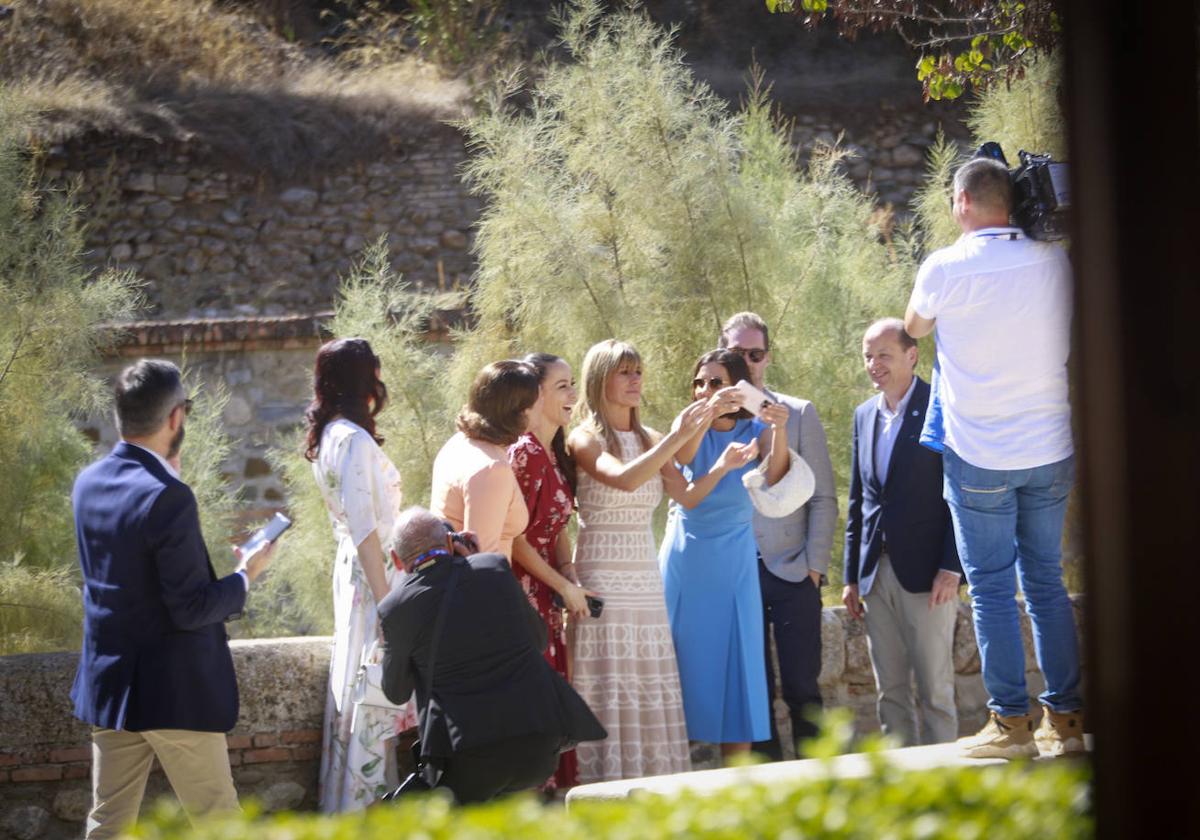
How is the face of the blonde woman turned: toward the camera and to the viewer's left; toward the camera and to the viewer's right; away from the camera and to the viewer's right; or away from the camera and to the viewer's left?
toward the camera and to the viewer's right

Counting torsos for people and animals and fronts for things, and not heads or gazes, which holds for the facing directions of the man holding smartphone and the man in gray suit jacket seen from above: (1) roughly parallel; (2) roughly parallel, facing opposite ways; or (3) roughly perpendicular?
roughly parallel, facing opposite ways

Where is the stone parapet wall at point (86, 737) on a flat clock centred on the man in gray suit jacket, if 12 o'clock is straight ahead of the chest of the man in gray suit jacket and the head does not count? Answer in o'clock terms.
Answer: The stone parapet wall is roughly at 1 o'clock from the man in gray suit jacket.

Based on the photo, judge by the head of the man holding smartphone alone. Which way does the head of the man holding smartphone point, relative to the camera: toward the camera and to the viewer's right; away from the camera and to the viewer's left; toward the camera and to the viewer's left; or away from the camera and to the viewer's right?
away from the camera and to the viewer's right

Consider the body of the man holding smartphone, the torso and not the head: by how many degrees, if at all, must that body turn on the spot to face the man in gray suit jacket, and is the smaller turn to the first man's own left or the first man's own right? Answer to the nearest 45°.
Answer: approximately 45° to the first man's own right

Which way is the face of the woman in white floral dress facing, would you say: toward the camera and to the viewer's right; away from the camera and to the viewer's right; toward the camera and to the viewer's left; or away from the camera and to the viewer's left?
away from the camera and to the viewer's right

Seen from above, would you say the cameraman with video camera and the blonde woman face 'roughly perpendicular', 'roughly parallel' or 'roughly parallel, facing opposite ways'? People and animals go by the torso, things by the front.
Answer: roughly parallel, facing opposite ways

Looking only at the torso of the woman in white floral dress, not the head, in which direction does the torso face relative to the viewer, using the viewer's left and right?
facing to the right of the viewer

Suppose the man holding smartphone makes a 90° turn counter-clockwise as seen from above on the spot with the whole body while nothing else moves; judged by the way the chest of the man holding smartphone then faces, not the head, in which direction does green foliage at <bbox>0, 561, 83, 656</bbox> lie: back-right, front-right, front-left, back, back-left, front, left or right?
front-right

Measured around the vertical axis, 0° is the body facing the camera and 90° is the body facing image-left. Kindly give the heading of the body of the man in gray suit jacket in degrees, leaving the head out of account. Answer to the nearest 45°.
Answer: approximately 45°

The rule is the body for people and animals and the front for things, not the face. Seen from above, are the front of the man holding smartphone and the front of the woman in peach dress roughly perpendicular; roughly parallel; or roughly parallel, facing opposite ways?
roughly parallel

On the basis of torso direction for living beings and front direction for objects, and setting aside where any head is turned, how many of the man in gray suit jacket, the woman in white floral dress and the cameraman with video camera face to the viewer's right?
1

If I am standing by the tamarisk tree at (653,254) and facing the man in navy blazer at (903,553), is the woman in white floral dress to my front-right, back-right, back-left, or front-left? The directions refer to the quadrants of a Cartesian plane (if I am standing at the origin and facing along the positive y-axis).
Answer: front-right

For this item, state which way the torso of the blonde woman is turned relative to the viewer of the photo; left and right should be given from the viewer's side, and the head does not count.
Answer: facing the viewer and to the right of the viewer

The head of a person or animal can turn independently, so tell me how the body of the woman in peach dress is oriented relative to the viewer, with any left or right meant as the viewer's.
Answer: facing away from the viewer and to the right of the viewer

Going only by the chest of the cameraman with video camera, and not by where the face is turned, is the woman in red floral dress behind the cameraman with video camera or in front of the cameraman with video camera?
in front

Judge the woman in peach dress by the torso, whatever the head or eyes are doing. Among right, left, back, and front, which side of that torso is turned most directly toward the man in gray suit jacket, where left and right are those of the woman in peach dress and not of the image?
front

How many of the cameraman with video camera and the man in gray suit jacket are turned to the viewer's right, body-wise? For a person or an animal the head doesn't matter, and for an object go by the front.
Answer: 0

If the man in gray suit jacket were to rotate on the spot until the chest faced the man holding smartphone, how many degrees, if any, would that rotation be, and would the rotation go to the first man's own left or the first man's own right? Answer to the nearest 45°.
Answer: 0° — they already face them
